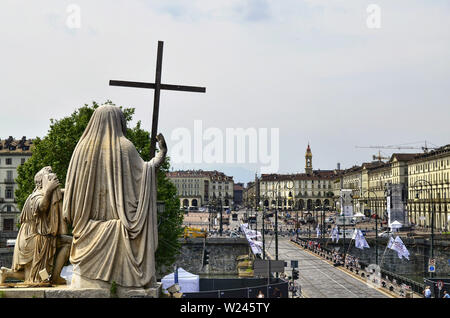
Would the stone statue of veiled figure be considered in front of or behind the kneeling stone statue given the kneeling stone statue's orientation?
in front

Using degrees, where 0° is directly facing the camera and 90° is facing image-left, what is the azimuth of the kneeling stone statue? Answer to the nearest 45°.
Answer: approximately 270°

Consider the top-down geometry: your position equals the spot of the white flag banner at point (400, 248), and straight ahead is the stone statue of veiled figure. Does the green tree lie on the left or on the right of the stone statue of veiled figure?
right

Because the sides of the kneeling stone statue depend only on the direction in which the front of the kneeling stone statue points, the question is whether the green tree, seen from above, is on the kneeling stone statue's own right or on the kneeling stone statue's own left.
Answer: on the kneeling stone statue's own left
